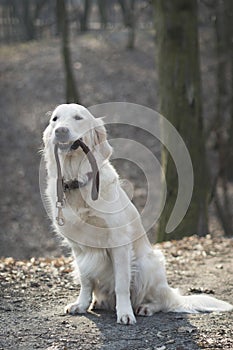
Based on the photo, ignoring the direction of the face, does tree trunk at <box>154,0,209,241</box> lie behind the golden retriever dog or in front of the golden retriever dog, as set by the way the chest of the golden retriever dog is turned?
behind

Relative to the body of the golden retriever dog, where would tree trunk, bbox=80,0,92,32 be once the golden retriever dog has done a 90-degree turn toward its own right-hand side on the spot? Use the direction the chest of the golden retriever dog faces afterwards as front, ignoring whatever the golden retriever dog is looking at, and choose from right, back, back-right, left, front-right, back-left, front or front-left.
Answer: front-right

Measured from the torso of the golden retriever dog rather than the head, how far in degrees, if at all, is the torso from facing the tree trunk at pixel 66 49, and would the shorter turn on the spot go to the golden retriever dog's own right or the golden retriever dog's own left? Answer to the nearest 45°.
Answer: approximately 135° to the golden retriever dog's own right

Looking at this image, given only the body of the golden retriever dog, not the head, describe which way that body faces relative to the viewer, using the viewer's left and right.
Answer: facing the viewer and to the left of the viewer

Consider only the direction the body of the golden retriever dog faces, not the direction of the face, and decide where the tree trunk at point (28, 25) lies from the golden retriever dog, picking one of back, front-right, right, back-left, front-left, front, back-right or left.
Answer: back-right
